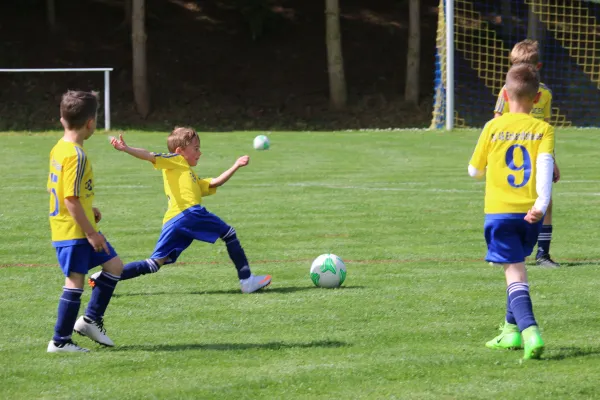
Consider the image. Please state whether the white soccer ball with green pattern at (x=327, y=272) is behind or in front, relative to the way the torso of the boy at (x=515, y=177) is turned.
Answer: in front

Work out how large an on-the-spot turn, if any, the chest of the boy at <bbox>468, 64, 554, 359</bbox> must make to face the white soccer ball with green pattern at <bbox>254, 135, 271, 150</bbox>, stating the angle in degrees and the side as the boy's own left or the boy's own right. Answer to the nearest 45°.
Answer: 0° — they already face it

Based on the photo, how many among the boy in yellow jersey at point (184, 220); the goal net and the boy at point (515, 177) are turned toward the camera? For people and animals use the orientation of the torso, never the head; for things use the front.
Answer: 1

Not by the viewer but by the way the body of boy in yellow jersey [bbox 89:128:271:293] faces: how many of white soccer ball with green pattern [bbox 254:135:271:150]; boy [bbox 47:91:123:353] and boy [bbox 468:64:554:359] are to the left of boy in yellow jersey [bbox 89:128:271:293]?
1

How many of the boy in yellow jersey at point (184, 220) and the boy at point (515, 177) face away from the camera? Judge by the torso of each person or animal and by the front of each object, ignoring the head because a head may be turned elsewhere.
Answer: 1

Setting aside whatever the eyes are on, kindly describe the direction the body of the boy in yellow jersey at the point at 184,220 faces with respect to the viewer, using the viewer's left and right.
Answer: facing to the right of the viewer

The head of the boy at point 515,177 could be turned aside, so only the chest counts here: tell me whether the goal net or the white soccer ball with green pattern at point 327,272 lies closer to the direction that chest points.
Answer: the goal net

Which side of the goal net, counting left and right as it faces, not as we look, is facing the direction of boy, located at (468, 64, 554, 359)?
front

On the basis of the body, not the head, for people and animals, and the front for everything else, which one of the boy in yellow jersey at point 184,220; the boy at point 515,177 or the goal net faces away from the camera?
the boy

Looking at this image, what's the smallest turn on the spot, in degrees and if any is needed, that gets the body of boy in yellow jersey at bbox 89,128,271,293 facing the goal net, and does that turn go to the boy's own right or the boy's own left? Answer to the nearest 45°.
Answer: approximately 45° to the boy's own left

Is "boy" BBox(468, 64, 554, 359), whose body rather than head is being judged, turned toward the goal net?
yes

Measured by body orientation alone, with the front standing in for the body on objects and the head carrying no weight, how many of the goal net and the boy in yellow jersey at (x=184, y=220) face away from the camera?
0

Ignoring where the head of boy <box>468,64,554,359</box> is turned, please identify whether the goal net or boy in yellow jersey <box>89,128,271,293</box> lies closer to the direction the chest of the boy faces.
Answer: the goal net

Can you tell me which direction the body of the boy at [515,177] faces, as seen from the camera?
away from the camera

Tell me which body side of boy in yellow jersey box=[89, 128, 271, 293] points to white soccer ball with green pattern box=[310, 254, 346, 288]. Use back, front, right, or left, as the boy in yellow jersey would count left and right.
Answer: front
